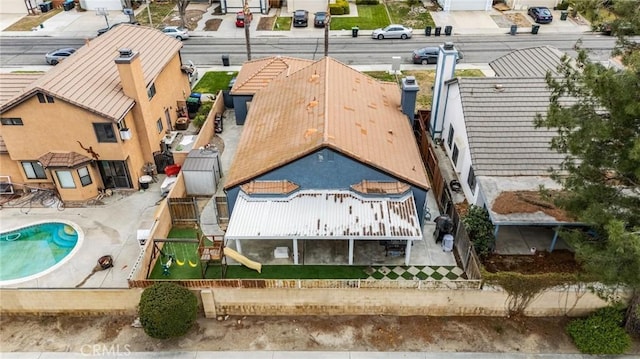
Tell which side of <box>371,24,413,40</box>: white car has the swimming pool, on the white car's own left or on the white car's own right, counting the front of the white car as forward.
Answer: on the white car's own left

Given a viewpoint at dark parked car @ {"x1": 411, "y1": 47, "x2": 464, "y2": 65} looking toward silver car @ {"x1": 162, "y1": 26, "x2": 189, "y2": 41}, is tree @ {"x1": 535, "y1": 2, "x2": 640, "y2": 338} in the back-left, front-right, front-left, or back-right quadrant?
back-left

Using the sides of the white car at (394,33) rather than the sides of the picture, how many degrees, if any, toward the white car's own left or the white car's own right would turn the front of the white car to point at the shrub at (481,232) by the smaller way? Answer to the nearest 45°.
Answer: approximately 90° to the white car's own left

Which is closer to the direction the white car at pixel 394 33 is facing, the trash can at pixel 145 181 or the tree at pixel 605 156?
the trash can

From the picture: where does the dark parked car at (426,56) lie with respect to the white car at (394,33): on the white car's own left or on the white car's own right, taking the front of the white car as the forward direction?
on the white car's own left

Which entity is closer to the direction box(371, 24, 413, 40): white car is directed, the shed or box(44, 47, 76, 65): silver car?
the silver car

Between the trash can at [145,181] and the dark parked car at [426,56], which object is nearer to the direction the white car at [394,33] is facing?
the trash can

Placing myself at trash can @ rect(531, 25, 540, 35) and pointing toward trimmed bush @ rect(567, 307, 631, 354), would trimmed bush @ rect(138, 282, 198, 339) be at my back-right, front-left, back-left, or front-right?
front-right

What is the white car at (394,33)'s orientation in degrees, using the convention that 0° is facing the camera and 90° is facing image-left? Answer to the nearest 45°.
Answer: approximately 90°

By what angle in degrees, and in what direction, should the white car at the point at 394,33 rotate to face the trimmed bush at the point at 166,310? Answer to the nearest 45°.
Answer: approximately 90° to its left

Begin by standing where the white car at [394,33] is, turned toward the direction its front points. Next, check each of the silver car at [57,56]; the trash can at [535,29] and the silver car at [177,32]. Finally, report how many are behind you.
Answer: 1

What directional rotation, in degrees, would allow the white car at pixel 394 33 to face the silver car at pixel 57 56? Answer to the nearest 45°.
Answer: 0° — it already faces it
